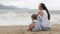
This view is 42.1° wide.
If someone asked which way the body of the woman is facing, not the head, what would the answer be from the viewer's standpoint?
to the viewer's left
